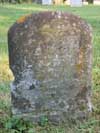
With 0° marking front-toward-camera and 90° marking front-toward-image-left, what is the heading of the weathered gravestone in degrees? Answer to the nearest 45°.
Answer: approximately 0°
